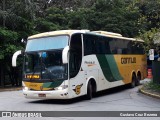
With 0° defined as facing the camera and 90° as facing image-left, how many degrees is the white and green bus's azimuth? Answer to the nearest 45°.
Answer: approximately 45°
